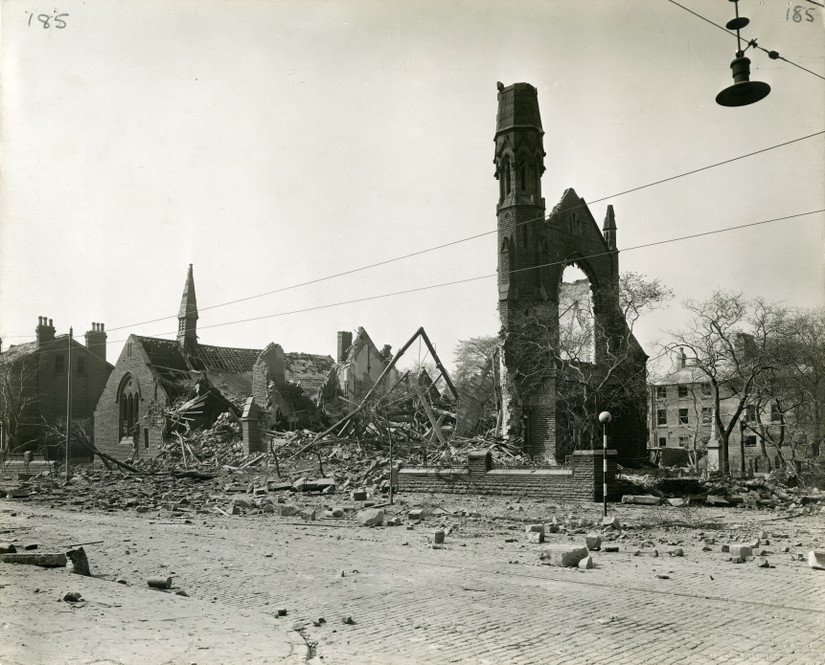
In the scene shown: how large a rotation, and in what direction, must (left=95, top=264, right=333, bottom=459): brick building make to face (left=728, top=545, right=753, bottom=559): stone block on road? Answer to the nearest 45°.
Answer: approximately 45° to its left

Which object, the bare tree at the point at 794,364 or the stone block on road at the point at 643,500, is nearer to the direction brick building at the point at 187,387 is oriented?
the stone block on road

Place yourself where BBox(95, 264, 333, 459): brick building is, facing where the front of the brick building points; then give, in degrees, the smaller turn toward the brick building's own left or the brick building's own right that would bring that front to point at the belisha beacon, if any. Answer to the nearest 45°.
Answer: approximately 45° to the brick building's own left

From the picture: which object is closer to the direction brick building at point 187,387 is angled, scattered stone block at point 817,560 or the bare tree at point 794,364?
the scattered stone block

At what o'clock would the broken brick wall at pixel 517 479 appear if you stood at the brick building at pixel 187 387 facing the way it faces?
The broken brick wall is roughly at 10 o'clock from the brick building.

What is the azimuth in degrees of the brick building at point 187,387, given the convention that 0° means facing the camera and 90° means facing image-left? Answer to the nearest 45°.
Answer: approximately 45°

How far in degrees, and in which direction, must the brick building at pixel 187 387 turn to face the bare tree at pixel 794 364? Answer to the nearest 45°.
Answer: approximately 90° to its left

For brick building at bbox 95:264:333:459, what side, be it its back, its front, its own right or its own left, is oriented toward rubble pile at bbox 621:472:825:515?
left

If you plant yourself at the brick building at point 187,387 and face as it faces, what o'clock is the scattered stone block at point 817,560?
The scattered stone block is roughly at 10 o'clock from the brick building.

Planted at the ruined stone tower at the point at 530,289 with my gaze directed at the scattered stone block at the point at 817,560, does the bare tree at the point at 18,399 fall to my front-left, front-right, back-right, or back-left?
back-right
